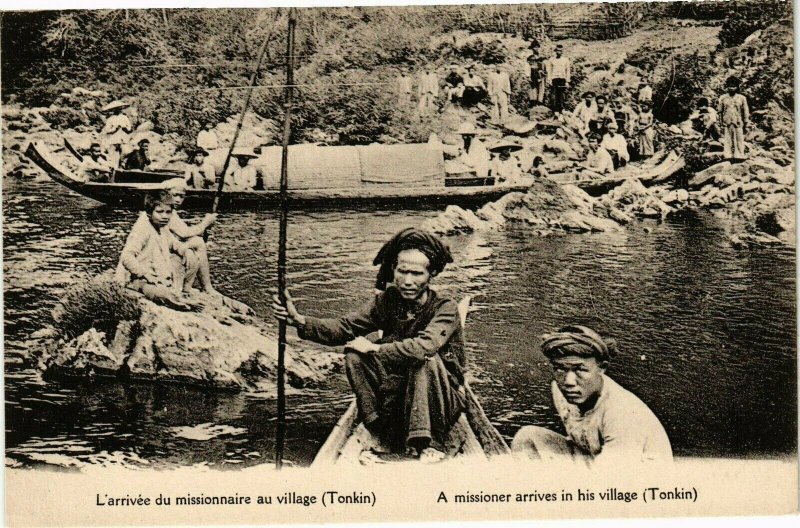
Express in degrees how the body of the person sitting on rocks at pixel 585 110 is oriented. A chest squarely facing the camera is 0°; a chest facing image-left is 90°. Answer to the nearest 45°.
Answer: approximately 0°

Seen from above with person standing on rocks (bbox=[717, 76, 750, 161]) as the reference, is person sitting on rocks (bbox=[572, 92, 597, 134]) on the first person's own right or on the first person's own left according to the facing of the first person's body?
on the first person's own right

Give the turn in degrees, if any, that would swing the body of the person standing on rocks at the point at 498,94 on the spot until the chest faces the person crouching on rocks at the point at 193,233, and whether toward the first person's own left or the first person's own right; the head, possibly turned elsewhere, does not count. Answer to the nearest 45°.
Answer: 0° — they already face them

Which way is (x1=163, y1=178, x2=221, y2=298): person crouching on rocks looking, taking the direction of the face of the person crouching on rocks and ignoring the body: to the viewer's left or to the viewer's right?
to the viewer's right
